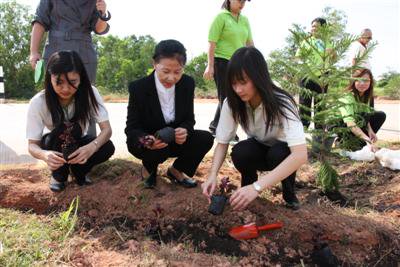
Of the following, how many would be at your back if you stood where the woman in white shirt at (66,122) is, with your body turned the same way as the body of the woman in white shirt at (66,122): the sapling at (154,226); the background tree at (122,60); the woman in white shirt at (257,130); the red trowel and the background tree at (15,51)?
2

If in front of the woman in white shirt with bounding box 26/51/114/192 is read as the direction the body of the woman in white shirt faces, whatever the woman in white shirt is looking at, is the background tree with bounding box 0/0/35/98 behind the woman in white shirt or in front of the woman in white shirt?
behind

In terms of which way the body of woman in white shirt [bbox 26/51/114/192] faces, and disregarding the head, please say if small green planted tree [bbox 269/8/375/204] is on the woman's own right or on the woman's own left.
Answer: on the woman's own left

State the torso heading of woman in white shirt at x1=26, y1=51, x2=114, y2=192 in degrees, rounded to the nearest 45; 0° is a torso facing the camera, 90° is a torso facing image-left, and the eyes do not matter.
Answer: approximately 0°

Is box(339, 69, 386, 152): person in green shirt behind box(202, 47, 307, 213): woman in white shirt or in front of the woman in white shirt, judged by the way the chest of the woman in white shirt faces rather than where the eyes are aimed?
behind

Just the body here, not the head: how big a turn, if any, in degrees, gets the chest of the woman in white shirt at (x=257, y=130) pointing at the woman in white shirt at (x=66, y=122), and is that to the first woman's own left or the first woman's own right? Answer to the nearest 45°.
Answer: approximately 45° to the first woman's own right

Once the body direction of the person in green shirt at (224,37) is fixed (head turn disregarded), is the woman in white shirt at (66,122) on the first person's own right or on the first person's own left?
on the first person's own right

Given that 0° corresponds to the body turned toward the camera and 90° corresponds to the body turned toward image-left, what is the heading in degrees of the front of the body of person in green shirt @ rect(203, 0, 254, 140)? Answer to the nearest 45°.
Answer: approximately 315°
